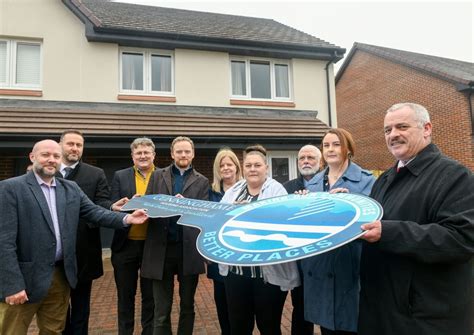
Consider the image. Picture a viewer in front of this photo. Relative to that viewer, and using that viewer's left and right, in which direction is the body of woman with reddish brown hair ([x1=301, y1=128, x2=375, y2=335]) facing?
facing the viewer and to the left of the viewer

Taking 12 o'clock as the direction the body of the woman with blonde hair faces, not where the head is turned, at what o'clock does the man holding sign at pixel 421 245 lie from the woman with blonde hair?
The man holding sign is roughly at 11 o'clock from the woman with blonde hair.

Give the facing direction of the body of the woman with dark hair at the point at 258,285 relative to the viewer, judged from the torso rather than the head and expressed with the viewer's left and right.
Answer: facing the viewer

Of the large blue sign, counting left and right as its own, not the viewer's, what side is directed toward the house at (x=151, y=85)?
back

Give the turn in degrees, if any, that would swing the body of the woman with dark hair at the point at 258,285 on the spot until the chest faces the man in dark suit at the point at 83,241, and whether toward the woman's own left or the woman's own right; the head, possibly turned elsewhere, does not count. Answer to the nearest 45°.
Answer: approximately 90° to the woman's own right

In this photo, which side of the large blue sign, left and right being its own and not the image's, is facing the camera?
front

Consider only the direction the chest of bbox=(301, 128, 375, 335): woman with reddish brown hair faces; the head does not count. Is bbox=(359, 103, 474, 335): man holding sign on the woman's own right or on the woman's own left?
on the woman's own left

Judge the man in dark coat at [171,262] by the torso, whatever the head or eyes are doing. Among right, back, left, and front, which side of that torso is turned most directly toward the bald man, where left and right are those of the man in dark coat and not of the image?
right

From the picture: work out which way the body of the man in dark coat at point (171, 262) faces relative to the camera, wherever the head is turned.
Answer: toward the camera

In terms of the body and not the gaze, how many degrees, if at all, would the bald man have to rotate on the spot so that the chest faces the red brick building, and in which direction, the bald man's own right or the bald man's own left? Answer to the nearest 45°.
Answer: approximately 90° to the bald man's own left

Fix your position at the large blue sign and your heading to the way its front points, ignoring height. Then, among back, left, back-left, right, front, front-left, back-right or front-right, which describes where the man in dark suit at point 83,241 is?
back-right

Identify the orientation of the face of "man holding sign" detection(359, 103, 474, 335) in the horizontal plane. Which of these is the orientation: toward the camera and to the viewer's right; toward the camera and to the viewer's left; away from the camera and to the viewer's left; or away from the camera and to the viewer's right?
toward the camera and to the viewer's left

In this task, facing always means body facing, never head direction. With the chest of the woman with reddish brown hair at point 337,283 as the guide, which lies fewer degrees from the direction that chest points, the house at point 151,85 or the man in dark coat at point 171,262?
the man in dark coat

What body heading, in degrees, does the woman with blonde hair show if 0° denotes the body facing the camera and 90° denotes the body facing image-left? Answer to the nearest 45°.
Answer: approximately 0°
